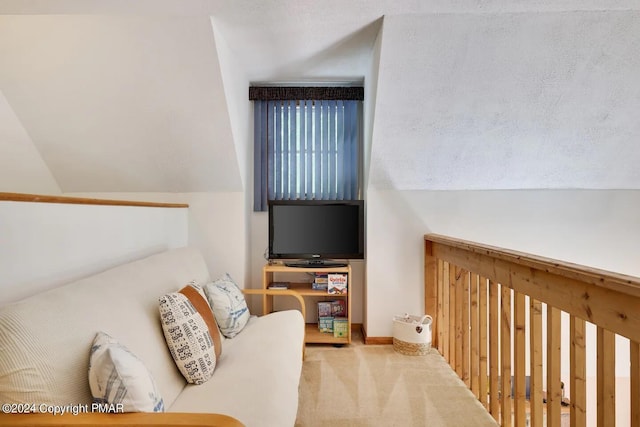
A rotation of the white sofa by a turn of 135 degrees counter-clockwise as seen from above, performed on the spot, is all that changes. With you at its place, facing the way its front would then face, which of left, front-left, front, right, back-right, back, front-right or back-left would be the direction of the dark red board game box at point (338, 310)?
front-right

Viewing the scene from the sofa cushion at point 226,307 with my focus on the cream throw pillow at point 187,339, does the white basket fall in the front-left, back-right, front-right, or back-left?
back-left

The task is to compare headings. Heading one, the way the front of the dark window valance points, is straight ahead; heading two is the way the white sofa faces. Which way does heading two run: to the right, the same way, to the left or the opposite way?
to the left

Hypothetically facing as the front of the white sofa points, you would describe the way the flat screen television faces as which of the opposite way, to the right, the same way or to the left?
to the right

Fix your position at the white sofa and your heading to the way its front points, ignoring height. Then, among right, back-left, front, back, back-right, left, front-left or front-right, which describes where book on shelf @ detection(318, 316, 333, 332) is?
left

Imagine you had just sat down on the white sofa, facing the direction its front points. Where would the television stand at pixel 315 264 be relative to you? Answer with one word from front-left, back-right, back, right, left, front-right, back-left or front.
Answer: left

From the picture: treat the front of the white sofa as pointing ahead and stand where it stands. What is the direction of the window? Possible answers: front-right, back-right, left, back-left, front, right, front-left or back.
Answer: left

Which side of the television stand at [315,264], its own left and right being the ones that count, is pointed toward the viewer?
front

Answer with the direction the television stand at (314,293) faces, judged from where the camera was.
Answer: facing the viewer

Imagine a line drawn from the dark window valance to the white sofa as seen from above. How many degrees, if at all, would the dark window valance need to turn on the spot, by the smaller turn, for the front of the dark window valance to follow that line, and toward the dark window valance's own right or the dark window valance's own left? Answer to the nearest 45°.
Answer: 0° — it already faces it
